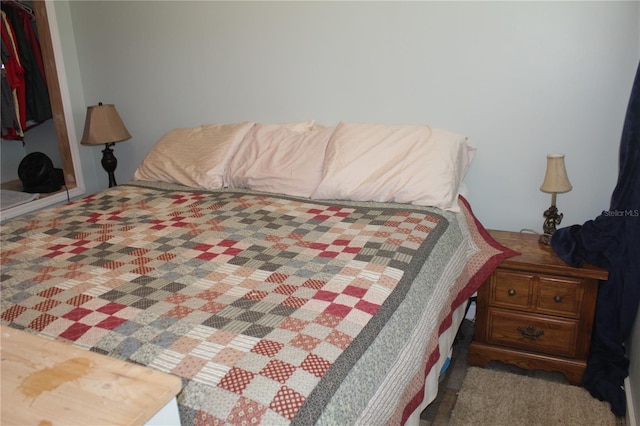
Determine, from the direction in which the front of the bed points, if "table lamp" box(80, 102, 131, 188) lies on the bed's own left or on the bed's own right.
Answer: on the bed's own right

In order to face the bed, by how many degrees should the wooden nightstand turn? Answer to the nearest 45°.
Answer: approximately 45° to its right

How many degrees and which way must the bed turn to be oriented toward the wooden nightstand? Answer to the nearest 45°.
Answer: approximately 135° to its left

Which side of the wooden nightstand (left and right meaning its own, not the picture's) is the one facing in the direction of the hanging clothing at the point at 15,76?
right

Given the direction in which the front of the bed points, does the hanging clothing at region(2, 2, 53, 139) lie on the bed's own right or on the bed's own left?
on the bed's own right

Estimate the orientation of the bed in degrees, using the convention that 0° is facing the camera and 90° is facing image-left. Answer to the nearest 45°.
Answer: approximately 45°
